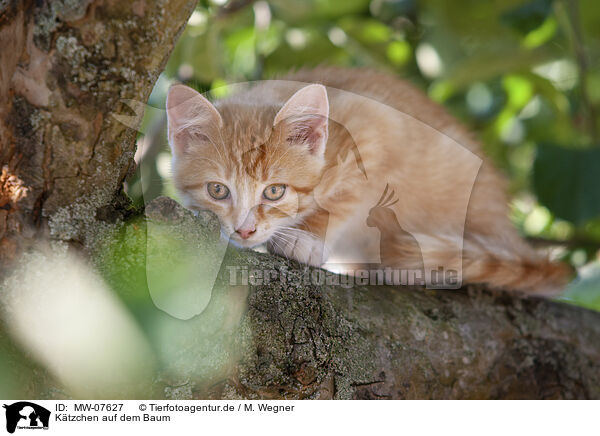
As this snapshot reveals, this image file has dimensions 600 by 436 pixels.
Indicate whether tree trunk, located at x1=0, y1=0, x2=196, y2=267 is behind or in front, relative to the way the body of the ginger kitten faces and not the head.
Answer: in front
